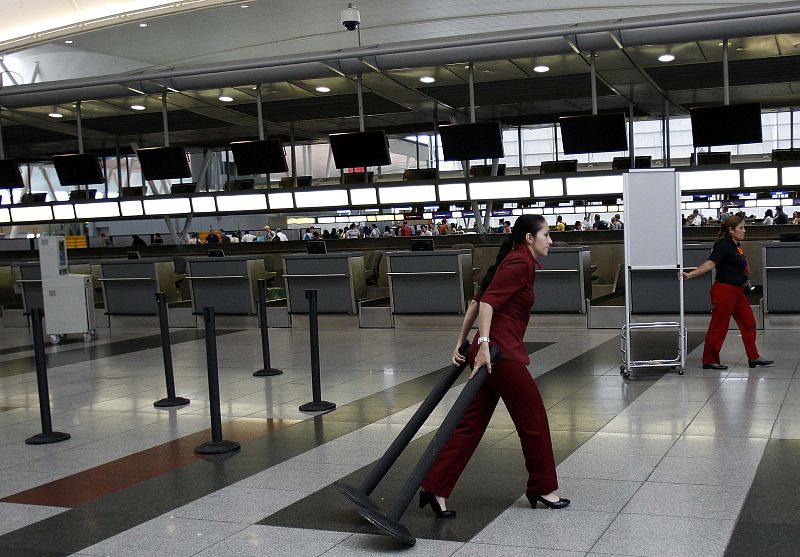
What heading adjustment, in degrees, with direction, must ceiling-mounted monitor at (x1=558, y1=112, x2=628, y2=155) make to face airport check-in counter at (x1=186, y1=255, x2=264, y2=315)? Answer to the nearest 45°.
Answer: approximately 90° to its right

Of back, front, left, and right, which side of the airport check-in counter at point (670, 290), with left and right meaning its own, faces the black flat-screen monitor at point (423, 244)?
right

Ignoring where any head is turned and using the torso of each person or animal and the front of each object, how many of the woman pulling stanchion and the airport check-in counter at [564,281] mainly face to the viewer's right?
1

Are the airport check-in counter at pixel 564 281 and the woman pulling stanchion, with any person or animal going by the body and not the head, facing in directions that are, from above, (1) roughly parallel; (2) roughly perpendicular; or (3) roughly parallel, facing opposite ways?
roughly perpendicular

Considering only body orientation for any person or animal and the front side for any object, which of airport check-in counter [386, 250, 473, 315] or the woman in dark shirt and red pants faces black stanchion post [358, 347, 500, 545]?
the airport check-in counter

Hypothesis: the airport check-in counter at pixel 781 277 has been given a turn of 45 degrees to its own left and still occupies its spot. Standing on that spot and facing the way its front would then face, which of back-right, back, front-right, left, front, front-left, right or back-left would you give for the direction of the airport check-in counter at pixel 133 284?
back-right

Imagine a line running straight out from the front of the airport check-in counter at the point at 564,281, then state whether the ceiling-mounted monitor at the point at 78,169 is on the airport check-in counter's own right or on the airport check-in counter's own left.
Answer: on the airport check-in counter's own right

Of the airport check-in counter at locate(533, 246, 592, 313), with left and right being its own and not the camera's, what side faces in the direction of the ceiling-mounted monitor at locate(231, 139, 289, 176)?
right

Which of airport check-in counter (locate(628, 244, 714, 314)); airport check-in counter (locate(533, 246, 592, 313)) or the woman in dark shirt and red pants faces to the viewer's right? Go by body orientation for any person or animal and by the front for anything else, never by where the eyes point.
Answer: the woman in dark shirt and red pants

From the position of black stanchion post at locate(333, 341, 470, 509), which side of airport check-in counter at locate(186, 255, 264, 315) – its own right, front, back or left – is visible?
front

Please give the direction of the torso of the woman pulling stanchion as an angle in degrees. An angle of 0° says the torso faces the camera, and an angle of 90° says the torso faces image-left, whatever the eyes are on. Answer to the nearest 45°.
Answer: approximately 270°

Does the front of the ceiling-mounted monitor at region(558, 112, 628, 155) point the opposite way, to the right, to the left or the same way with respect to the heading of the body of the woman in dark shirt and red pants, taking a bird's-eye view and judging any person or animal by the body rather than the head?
to the right

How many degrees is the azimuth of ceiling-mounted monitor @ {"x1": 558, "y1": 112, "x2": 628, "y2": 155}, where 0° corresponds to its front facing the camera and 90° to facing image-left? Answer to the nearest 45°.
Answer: approximately 0°
